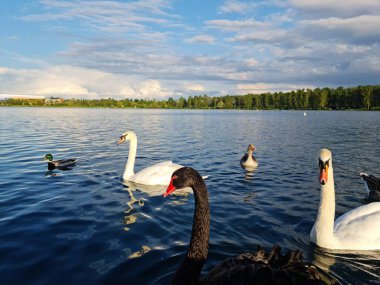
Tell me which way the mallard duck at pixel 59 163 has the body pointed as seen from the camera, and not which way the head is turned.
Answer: to the viewer's left

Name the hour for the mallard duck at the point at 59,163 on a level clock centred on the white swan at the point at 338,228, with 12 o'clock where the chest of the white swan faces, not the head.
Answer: The mallard duck is roughly at 2 o'clock from the white swan.

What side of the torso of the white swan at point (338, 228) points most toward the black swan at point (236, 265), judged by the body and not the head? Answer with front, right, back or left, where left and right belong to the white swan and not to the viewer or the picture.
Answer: front

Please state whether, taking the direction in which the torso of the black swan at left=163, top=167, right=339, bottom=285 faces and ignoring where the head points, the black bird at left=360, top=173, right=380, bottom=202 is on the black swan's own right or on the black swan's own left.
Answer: on the black swan's own right

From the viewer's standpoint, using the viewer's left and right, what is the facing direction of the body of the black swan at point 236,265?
facing to the left of the viewer

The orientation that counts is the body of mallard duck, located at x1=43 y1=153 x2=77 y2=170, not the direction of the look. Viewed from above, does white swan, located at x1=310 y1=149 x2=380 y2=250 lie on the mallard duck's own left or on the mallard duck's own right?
on the mallard duck's own left

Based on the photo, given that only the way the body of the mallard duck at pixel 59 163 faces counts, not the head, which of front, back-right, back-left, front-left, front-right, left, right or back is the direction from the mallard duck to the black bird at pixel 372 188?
back-left

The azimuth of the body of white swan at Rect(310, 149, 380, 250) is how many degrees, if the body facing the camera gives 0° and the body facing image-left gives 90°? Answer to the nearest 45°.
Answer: approximately 45°
